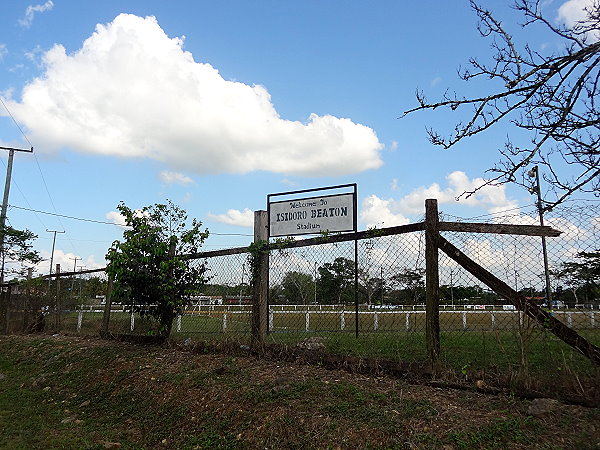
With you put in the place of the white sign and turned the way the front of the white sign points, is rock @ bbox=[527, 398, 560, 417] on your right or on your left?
on your left

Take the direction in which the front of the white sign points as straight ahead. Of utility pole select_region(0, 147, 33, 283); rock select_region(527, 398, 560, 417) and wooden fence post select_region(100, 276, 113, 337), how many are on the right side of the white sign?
2

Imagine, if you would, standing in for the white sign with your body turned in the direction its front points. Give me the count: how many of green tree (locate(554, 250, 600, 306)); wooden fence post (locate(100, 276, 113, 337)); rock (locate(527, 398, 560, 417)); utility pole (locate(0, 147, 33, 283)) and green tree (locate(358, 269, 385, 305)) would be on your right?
2

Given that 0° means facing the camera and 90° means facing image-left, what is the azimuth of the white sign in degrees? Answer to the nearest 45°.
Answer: approximately 45°

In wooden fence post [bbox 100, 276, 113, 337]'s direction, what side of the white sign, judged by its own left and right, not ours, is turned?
right
